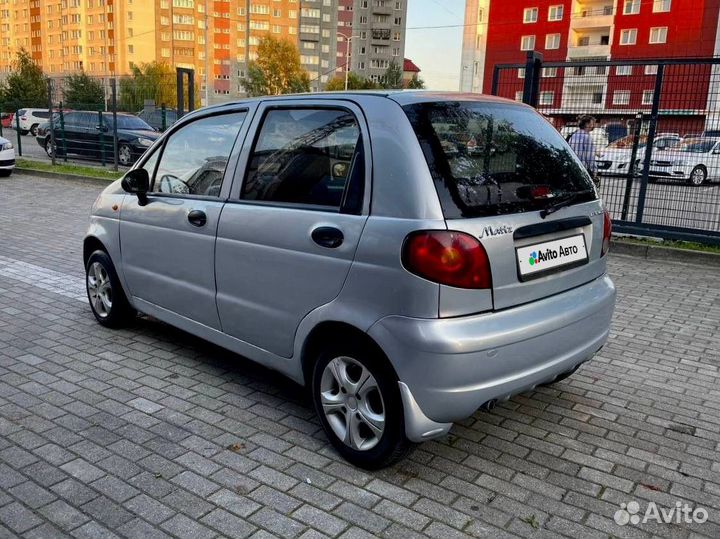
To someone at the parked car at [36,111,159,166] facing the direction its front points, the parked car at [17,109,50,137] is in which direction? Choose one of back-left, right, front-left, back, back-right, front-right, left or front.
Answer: back-left

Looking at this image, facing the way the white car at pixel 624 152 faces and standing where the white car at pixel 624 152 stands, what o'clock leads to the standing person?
The standing person is roughly at 12 o'clock from the white car.

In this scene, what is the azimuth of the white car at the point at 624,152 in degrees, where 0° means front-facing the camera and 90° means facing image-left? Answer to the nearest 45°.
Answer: approximately 45°

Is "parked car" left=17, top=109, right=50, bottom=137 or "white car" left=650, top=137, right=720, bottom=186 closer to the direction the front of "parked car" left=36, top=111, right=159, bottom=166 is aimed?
the white car

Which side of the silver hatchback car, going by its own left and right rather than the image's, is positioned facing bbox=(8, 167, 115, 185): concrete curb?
front

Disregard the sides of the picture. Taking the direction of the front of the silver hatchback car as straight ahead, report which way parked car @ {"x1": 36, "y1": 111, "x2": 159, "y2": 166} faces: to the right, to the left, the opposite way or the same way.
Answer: the opposite way

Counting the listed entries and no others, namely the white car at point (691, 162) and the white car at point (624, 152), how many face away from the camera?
0

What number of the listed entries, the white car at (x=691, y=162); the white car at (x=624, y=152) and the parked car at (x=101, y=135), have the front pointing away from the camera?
0

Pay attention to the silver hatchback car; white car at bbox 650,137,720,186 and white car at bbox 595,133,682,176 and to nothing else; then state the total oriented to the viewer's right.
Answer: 0

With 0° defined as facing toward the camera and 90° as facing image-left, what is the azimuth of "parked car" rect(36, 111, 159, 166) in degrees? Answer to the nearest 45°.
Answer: approximately 315°

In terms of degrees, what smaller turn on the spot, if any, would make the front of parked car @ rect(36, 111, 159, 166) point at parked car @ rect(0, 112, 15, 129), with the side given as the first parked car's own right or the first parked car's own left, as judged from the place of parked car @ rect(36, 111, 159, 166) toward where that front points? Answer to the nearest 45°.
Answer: approximately 135° to the first parked car's own left

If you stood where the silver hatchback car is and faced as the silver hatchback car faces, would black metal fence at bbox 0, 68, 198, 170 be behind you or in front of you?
in front

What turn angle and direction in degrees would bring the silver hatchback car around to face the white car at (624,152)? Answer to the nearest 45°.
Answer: approximately 90° to its right

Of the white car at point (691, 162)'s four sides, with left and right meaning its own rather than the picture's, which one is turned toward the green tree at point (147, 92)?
right

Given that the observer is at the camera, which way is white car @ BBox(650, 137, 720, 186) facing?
facing the viewer and to the left of the viewer
